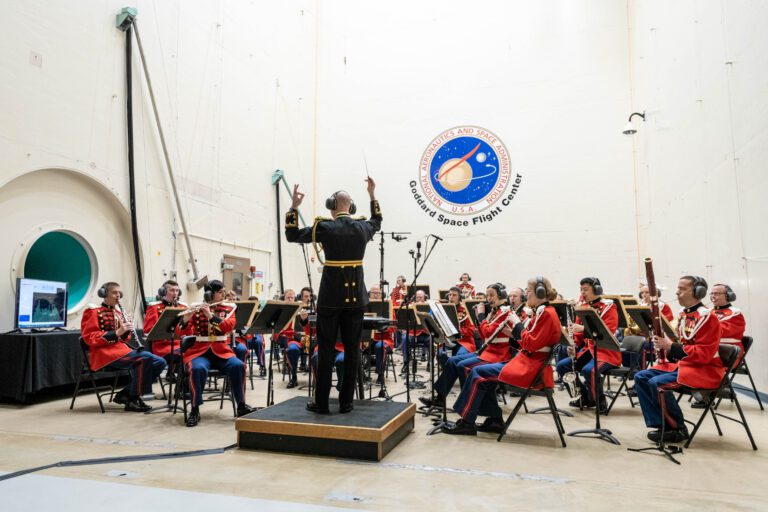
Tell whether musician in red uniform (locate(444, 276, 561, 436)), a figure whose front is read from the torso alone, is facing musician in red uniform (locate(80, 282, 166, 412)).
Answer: yes

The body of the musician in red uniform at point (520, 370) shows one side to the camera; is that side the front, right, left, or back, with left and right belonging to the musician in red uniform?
left

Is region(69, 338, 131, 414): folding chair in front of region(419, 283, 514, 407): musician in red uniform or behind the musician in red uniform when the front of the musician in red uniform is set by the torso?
in front

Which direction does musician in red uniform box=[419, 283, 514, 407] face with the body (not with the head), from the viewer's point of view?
to the viewer's left

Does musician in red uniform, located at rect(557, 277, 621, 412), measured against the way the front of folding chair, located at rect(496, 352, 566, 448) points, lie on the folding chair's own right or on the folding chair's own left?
on the folding chair's own right

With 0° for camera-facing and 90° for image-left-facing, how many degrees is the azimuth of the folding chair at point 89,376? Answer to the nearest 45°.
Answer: approximately 270°

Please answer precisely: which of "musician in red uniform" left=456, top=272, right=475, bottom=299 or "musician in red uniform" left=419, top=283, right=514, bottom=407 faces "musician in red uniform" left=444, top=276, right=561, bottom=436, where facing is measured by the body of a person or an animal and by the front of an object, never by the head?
"musician in red uniform" left=456, top=272, right=475, bottom=299

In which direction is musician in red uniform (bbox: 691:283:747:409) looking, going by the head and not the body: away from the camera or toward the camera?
toward the camera

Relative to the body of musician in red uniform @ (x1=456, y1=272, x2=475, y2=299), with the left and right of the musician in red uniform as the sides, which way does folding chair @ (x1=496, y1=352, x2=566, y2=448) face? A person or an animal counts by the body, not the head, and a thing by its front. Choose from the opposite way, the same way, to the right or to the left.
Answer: to the right

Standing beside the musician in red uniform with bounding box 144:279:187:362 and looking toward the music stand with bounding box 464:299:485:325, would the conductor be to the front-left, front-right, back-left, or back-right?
front-right

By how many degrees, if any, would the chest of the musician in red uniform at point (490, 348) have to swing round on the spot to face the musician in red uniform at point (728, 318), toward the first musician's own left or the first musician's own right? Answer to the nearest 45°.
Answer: approximately 180°

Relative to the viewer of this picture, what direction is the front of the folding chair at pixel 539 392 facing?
facing to the left of the viewer

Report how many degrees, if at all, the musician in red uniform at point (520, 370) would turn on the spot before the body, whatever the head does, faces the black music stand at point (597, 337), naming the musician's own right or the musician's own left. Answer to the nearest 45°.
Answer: approximately 180°

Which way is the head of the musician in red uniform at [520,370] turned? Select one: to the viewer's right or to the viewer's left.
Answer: to the viewer's left

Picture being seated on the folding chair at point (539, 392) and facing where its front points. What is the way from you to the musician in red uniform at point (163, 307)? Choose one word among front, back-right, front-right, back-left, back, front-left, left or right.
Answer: front

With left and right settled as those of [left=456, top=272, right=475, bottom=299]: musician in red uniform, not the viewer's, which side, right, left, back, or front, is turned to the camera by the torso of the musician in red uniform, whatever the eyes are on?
front

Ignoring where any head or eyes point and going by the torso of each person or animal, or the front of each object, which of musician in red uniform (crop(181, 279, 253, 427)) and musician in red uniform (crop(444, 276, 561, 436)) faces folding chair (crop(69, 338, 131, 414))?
musician in red uniform (crop(444, 276, 561, 436))

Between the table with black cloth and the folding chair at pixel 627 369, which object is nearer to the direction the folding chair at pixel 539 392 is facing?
the table with black cloth

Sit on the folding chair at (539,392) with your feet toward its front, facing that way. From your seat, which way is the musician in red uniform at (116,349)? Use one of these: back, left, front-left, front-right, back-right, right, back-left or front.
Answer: front
